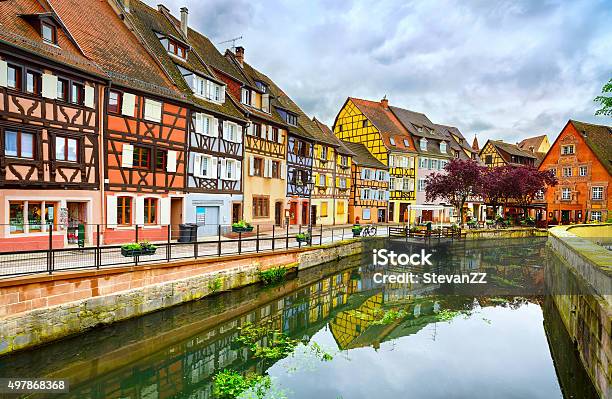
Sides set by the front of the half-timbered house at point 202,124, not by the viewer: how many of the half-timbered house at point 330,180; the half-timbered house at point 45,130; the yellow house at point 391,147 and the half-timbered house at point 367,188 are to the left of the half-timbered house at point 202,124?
3

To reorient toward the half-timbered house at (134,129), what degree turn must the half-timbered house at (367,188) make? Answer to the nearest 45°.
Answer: approximately 90° to its right

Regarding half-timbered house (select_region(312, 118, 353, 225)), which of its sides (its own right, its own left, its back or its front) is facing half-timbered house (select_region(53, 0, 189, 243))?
right

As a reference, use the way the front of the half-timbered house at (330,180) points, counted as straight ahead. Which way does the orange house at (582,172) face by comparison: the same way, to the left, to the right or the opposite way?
to the right

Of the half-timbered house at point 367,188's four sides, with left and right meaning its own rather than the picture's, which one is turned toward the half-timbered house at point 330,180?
right

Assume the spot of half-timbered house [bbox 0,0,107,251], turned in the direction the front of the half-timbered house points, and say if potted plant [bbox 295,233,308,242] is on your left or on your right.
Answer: on your left

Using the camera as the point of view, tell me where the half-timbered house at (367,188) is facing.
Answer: facing the viewer and to the right of the viewer

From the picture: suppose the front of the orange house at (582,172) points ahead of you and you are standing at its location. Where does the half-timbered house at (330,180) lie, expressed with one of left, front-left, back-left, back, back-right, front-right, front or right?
front-right

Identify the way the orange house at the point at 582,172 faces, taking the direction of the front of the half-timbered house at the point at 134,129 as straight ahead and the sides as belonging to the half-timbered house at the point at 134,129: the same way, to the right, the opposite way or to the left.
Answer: to the right

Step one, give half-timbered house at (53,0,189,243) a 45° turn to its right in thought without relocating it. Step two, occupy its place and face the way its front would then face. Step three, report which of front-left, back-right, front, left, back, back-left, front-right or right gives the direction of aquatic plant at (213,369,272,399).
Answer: front

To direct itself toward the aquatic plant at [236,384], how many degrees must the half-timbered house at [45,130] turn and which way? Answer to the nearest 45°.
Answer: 0° — it already faces it

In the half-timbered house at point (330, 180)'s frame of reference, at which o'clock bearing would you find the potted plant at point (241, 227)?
The potted plant is roughly at 2 o'clock from the half-timbered house.

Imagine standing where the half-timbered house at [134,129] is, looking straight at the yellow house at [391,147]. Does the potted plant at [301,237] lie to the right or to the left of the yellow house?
right
